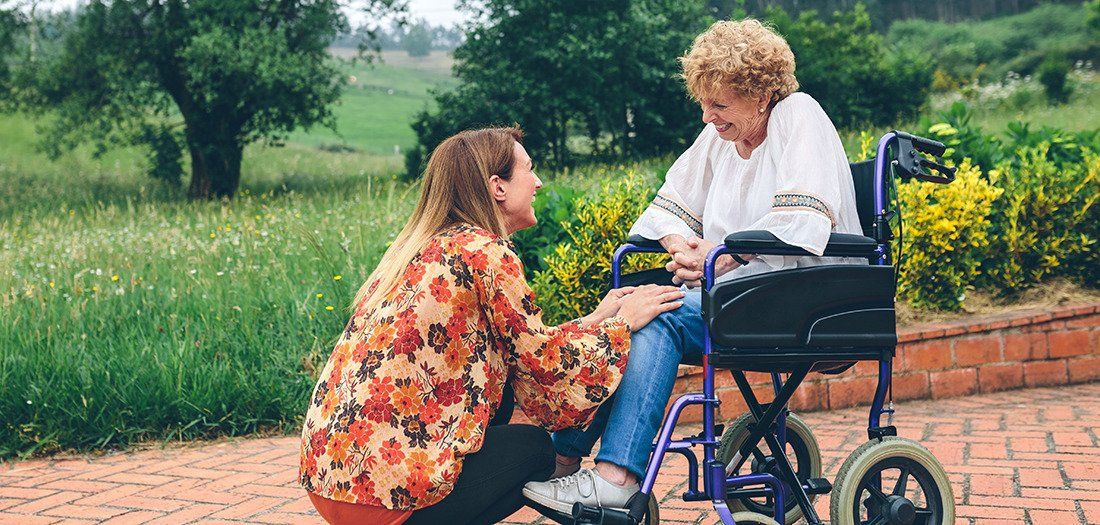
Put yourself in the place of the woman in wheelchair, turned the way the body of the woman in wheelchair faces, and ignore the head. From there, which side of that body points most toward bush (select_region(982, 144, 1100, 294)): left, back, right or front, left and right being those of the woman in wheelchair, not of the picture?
back

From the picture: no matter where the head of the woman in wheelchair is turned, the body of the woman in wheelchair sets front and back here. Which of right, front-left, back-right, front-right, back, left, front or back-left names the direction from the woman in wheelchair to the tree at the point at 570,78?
back-right

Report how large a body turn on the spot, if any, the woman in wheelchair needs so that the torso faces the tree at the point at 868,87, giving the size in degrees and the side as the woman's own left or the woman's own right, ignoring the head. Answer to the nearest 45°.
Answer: approximately 135° to the woman's own right

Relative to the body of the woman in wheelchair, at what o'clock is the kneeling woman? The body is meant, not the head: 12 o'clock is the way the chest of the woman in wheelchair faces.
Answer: The kneeling woman is roughly at 12 o'clock from the woman in wheelchair.

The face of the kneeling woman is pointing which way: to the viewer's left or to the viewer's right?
to the viewer's right

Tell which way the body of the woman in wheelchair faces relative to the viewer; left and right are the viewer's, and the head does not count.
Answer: facing the viewer and to the left of the viewer

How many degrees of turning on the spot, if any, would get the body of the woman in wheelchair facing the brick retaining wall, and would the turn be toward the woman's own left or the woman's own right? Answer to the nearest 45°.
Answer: approximately 180°

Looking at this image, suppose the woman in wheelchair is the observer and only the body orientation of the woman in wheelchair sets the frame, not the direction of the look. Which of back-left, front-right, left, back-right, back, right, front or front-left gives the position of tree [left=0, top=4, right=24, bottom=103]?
right

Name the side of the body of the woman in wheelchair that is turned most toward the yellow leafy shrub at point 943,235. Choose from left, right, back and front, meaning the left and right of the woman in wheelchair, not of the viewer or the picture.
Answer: back

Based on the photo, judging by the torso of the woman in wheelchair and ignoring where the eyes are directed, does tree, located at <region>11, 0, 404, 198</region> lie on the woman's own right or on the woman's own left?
on the woman's own right
